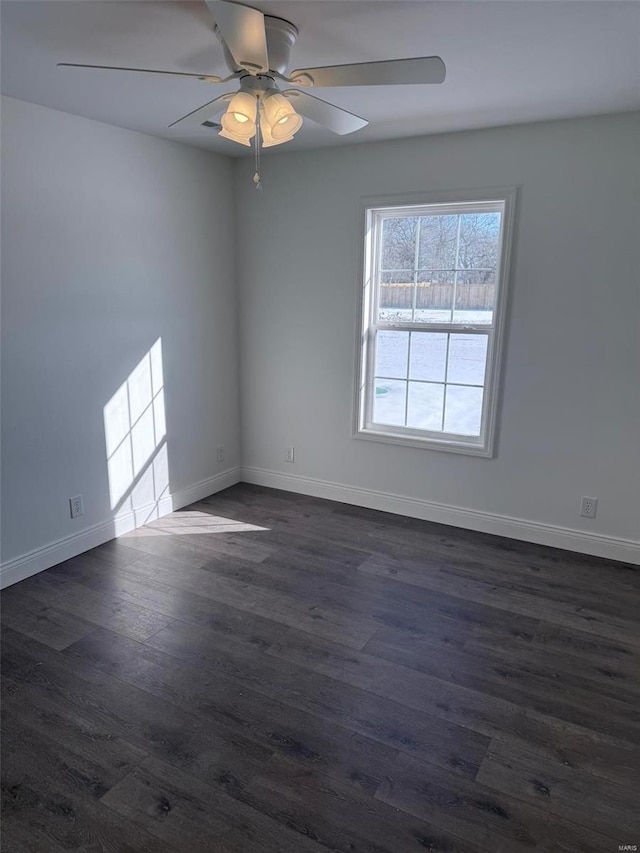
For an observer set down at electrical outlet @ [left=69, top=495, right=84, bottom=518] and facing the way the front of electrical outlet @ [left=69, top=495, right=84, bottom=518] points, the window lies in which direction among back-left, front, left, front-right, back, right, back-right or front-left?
front-left

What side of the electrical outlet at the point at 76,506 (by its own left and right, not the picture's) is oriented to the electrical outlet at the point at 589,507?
front

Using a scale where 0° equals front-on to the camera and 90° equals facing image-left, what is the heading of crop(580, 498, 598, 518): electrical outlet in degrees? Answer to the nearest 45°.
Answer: approximately 0°

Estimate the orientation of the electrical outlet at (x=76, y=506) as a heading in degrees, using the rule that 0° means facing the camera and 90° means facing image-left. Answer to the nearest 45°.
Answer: approximately 315°

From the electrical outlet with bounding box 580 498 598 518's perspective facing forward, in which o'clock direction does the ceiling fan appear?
The ceiling fan is roughly at 1 o'clock from the electrical outlet.

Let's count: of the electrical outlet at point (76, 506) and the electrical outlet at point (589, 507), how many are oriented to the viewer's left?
0

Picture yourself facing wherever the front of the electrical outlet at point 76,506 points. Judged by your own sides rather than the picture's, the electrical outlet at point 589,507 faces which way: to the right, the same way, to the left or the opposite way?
to the right
